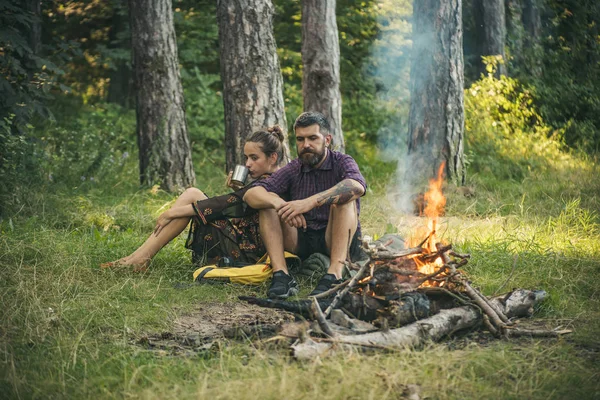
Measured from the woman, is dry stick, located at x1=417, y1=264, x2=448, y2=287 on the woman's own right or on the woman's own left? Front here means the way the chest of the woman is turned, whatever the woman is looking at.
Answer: on the woman's own left

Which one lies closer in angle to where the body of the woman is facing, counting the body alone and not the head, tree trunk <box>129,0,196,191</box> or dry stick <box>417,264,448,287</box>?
the tree trunk

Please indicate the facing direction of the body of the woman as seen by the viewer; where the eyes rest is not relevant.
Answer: to the viewer's left

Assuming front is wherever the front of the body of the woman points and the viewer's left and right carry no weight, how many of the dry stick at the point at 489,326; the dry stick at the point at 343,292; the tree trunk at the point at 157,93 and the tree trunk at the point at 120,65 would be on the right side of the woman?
2

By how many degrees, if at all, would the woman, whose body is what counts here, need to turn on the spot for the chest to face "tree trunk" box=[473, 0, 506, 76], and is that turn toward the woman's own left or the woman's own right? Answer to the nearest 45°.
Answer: approximately 135° to the woman's own right

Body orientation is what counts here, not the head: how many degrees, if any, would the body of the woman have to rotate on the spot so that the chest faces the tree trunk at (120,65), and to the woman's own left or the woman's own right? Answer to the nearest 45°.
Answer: approximately 90° to the woman's own right

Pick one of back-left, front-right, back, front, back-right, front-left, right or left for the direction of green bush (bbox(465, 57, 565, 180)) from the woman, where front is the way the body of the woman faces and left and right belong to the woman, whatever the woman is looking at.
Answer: back-right

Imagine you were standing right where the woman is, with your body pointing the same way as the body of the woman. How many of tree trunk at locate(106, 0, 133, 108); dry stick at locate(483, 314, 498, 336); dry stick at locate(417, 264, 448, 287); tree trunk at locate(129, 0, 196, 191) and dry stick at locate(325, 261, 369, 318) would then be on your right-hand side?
2

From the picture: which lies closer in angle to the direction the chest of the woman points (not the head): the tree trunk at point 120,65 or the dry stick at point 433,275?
the tree trunk
